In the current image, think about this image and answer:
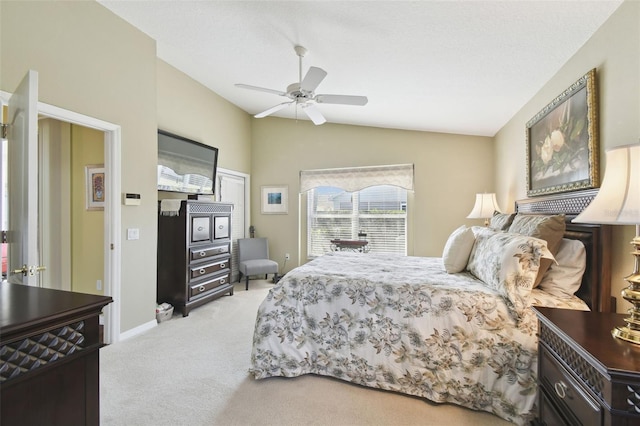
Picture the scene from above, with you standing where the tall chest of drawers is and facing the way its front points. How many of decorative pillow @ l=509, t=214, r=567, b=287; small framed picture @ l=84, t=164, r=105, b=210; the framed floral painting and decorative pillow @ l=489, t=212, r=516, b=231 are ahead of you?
3

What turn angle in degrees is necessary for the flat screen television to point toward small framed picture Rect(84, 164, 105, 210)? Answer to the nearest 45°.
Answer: approximately 135° to its right

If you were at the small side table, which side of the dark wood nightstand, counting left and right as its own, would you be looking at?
right

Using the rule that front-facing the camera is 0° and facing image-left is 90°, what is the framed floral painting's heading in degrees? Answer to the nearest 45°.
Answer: approximately 45°

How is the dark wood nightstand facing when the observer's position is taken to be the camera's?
facing the viewer and to the left of the viewer

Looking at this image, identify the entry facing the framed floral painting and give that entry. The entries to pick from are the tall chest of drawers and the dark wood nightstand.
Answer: the tall chest of drawers

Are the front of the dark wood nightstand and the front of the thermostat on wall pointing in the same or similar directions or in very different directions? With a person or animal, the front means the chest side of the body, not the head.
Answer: very different directions

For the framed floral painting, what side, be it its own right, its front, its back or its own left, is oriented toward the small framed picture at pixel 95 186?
front

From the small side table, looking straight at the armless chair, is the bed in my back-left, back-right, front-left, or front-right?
back-left

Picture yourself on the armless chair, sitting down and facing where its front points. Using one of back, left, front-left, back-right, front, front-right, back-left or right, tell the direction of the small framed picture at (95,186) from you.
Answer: right

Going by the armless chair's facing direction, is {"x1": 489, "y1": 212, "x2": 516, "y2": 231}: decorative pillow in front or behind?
in front

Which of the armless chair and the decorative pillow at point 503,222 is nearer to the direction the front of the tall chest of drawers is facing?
the decorative pillow

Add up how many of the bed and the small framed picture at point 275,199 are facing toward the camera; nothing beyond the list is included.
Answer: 1

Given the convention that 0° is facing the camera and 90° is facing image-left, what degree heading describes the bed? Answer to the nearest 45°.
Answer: approximately 90°

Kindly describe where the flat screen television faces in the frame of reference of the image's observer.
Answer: facing the viewer and to the right of the viewer

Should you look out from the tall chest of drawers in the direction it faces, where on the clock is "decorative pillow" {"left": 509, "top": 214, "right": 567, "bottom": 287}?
The decorative pillow is roughly at 12 o'clock from the tall chest of drawers.

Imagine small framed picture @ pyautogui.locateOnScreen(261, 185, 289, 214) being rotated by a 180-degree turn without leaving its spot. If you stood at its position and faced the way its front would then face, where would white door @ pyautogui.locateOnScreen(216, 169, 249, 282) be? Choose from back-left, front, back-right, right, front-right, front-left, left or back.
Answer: left

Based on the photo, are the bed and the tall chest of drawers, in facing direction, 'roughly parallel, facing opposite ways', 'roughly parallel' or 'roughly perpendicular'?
roughly parallel, facing opposite ways
